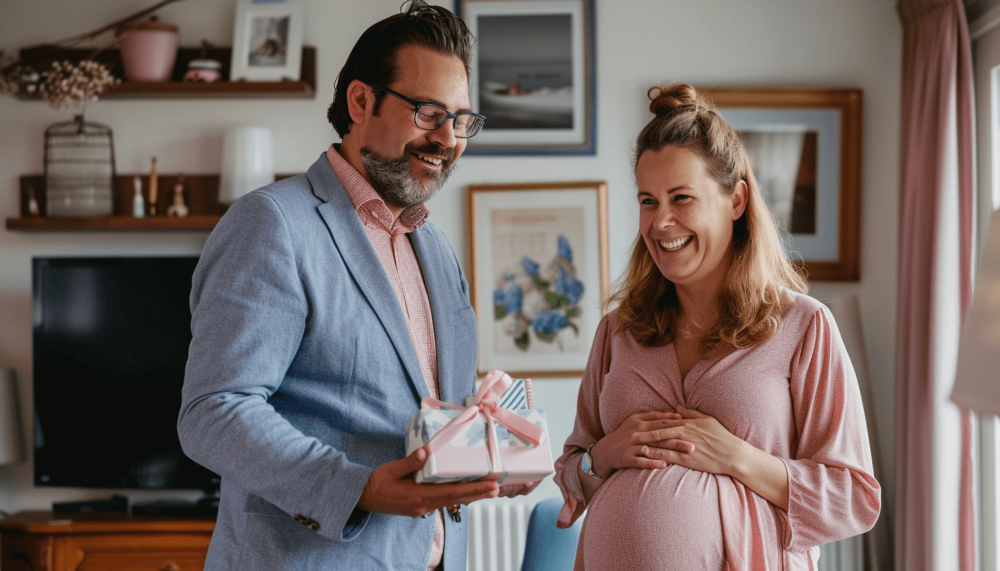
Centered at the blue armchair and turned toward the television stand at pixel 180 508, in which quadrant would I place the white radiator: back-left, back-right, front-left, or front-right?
front-right

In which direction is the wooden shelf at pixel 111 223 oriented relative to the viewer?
toward the camera

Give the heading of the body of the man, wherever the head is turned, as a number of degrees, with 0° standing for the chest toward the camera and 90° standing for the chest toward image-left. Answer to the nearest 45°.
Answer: approximately 315°

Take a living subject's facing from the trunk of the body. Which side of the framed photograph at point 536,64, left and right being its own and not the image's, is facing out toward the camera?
front

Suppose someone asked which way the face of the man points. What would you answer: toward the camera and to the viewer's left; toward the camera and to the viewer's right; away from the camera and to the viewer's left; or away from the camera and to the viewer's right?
toward the camera and to the viewer's right

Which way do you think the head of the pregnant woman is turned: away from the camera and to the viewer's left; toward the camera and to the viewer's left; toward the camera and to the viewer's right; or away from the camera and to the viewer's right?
toward the camera and to the viewer's left

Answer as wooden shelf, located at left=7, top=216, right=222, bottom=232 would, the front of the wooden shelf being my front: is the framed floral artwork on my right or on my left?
on my left
